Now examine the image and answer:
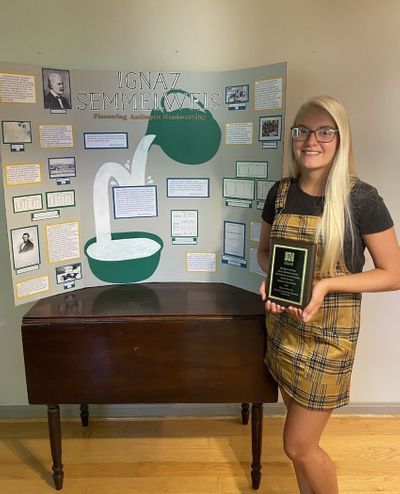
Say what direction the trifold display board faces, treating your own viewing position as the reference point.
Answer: facing the viewer

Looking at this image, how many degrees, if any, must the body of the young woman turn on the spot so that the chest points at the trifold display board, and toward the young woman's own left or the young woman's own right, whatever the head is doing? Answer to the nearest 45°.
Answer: approximately 45° to the young woman's own right

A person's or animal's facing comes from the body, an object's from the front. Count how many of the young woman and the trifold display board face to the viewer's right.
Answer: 0

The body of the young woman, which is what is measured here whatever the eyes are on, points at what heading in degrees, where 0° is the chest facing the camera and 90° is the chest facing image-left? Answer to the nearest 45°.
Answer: approximately 45°

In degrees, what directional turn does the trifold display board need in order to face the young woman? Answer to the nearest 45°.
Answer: approximately 45° to its left
